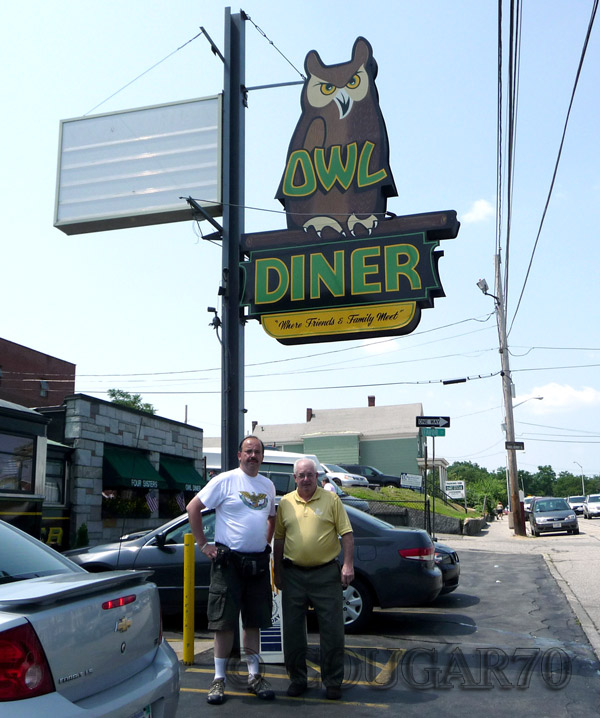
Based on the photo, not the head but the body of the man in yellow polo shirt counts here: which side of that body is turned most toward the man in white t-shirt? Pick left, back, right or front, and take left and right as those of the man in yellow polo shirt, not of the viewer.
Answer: right

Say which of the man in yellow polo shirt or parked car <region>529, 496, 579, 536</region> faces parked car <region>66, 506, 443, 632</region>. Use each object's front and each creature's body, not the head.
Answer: parked car <region>529, 496, 579, 536</region>

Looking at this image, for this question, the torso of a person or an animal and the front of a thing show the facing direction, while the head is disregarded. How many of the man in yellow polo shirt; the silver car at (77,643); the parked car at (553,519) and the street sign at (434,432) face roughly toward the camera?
3

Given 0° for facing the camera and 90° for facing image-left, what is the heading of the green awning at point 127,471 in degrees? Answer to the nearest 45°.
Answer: approximately 315°

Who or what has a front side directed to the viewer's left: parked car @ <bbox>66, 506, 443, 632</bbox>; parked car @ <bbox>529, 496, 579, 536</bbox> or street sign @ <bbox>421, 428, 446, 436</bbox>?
parked car @ <bbox>66, 506, 443, 632</bbox>

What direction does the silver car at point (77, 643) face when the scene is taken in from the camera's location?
facing away from the viewer and to the left of the viewer

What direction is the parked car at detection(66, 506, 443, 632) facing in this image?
to the viewer's left

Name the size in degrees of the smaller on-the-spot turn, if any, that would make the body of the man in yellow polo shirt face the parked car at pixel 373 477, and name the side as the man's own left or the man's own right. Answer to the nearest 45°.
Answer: approximately 180°
